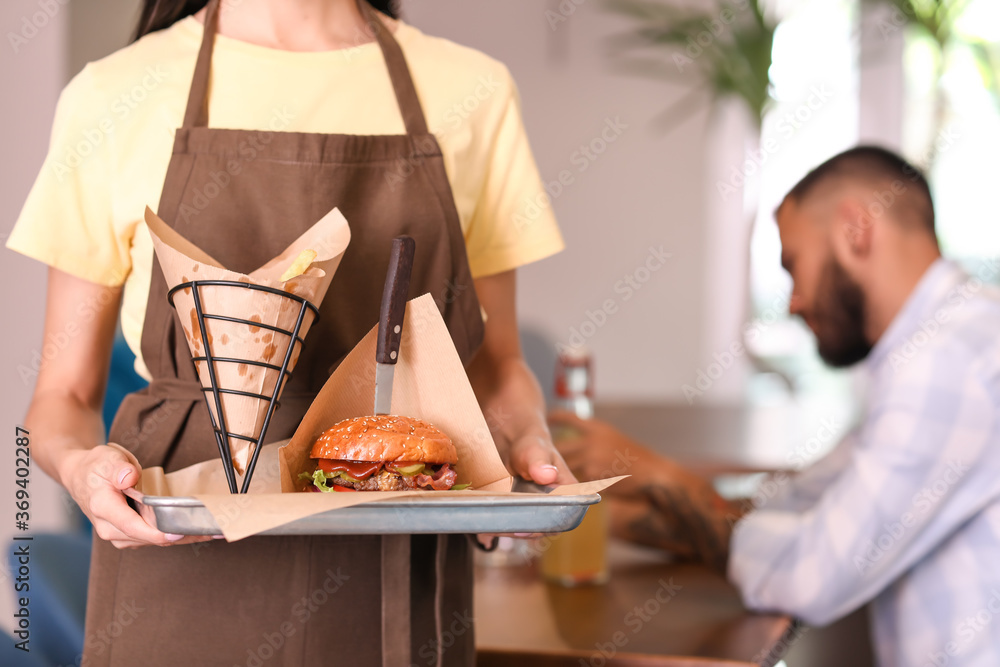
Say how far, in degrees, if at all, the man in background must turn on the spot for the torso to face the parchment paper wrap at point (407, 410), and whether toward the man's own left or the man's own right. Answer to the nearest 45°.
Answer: approximately 45° to the man's own left

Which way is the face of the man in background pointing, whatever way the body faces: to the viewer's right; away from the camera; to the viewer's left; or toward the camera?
to the viewer's left

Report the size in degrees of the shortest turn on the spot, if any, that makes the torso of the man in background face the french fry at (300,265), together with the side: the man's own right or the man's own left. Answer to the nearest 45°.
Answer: approximately 45° to the man's own left

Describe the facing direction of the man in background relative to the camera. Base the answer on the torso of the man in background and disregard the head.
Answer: to the viewer's left

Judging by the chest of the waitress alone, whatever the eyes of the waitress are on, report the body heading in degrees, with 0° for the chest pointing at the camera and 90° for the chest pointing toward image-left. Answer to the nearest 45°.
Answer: approximately 0°
